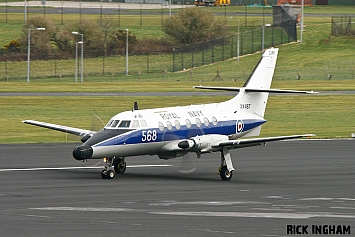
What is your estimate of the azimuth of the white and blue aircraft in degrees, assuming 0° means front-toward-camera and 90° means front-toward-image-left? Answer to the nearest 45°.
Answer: approximately 45°
